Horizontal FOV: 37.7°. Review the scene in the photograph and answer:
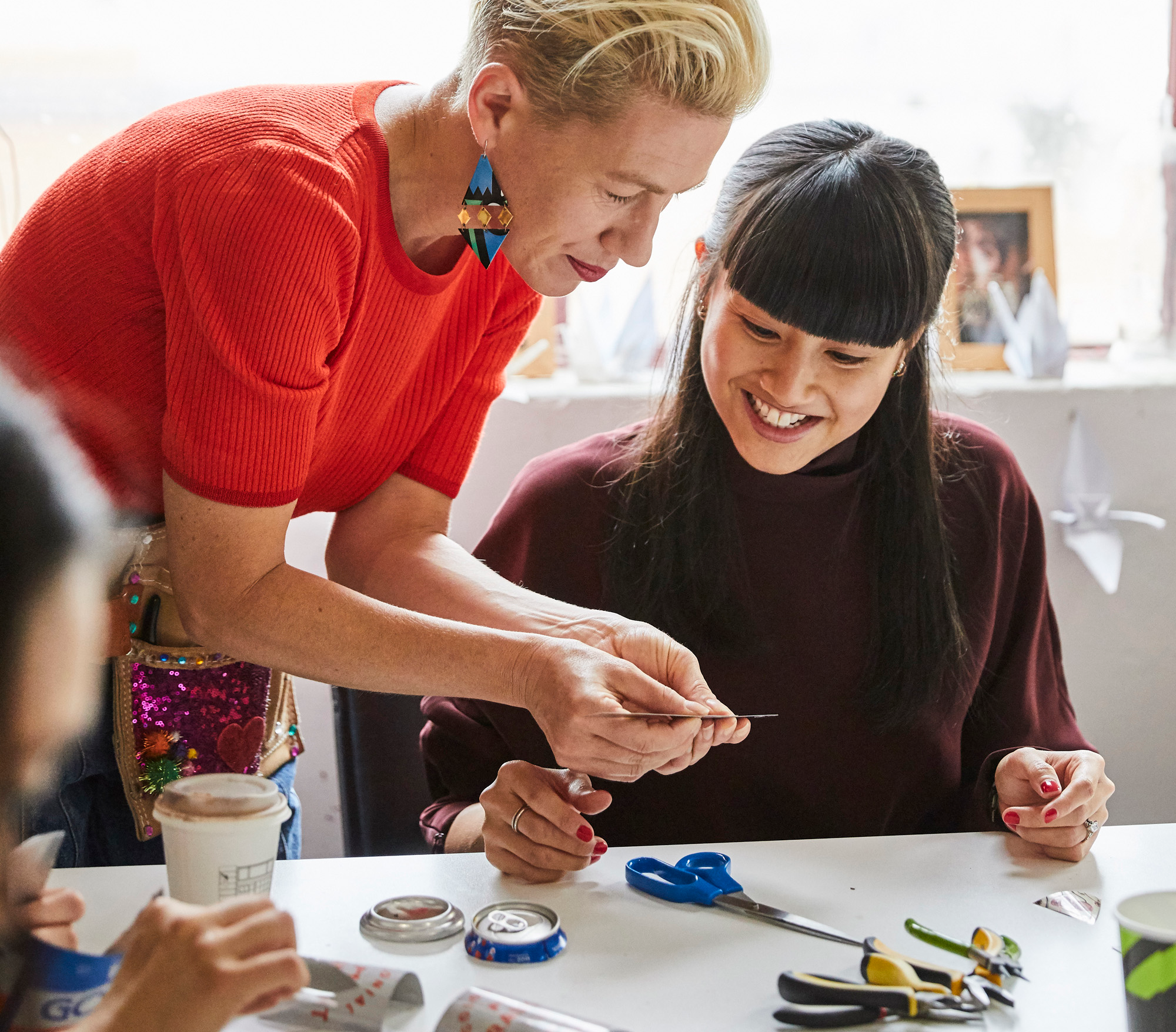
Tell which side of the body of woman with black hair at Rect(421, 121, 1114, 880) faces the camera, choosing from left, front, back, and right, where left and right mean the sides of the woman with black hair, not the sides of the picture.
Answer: front

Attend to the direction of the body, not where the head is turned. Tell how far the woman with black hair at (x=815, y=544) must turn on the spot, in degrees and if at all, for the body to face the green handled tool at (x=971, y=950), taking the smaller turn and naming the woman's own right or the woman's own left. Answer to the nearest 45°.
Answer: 0° — they already face it

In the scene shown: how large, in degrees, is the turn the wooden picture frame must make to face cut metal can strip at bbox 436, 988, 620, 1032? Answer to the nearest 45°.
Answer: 0° — it already faces it

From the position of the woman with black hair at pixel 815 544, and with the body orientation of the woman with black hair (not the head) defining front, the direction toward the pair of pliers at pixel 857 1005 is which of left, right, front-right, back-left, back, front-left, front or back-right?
front

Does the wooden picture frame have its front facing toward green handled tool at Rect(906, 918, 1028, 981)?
yes

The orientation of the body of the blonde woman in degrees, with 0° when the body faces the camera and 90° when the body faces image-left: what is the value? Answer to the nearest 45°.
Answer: approximately 315°

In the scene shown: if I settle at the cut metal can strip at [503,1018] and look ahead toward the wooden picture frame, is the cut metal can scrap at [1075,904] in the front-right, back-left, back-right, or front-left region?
front-right

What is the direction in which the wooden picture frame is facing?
toward the camera

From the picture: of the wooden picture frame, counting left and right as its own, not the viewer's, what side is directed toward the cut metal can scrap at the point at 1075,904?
front

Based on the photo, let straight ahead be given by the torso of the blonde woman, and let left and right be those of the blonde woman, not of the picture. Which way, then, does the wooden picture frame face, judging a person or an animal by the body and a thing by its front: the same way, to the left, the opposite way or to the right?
to the right

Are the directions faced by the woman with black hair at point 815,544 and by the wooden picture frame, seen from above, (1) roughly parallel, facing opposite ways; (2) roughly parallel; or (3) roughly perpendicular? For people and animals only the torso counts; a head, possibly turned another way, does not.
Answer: roughly parallel

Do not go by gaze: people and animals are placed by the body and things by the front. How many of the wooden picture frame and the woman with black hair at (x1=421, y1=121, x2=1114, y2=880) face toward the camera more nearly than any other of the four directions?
2

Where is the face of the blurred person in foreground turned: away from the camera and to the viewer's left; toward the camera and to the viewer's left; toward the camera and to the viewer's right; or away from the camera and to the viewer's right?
away from the camera and to the viewer's right

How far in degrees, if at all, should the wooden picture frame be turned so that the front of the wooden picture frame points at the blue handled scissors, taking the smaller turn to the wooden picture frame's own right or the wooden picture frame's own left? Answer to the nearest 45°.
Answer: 0° — it already faces it

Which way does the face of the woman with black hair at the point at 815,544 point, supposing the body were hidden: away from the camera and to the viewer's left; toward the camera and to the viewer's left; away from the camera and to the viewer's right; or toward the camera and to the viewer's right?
toward the camera and to the viewer's left
